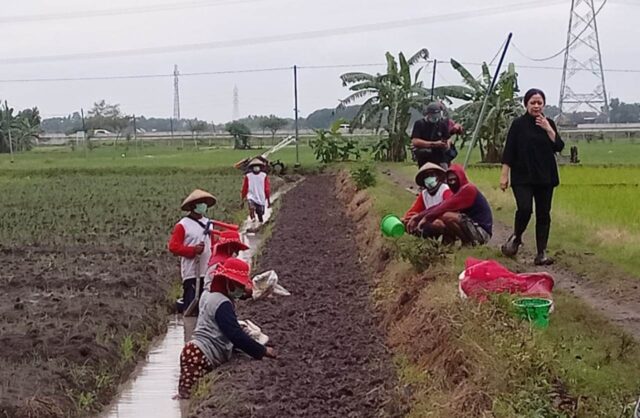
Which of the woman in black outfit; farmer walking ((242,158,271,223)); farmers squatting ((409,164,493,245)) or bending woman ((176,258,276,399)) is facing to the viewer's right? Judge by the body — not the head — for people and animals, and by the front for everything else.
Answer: the bending woman

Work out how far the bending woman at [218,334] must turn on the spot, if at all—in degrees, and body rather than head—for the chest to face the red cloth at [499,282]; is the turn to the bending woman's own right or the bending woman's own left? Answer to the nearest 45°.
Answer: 0° — they already face it

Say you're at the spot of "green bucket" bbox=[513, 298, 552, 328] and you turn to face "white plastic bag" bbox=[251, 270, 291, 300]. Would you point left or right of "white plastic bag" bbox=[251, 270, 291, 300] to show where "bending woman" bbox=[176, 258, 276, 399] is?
left

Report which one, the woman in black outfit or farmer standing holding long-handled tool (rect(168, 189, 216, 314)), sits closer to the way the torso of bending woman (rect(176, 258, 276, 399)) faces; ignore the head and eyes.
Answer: the woman in black outfit

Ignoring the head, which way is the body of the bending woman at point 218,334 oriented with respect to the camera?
to the viewer's right

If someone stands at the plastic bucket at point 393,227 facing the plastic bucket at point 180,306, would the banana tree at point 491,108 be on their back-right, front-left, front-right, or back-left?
back-right

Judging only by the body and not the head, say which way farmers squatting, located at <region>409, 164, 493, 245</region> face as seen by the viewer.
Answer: to the viewer's left

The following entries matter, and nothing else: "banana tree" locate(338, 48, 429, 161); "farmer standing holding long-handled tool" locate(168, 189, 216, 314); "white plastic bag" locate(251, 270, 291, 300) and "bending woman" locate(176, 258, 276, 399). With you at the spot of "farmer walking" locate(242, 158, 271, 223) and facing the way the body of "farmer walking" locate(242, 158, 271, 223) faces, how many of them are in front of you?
3

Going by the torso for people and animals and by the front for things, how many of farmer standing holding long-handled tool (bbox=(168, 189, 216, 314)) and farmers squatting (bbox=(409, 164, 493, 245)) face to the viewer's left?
1

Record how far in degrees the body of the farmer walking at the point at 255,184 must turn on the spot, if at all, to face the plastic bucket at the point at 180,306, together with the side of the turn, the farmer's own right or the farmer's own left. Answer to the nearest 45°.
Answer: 0° — they already face it
